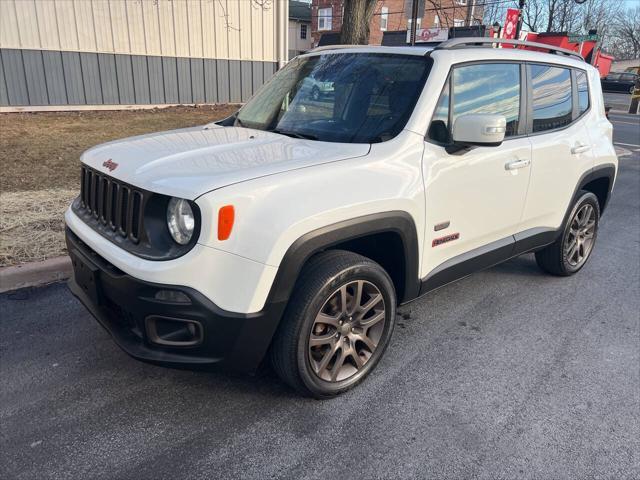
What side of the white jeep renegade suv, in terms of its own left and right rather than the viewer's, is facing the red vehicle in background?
back

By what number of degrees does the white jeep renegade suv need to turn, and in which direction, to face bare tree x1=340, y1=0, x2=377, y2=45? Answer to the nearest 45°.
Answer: approximately 135° to its right

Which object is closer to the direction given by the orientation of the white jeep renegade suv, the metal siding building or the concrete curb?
the concrete curb

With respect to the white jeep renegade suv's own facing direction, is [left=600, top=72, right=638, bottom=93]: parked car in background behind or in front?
behind

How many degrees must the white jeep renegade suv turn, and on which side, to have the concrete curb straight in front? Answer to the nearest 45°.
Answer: approximately 90° to its right

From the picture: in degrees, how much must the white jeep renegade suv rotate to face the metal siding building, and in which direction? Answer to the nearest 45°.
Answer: approximately 90° to its right

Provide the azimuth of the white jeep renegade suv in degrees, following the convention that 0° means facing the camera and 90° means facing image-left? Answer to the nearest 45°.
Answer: approximately 45°

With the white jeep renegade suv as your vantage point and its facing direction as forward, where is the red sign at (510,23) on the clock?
The red sign is roughly at 5 o'clock from the white jeep renegade suv.

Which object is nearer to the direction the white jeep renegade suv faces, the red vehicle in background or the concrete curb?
the concrete curb
